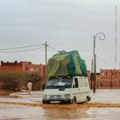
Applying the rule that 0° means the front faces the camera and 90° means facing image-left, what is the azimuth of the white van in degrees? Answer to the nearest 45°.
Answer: approximately 45°
